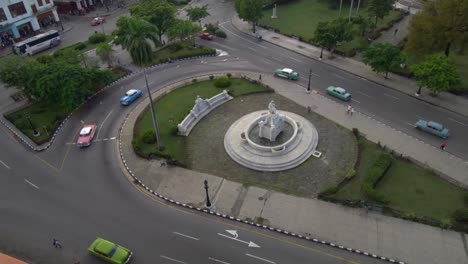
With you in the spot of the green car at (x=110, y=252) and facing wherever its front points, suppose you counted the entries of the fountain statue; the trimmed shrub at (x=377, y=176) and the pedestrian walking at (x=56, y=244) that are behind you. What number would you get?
1

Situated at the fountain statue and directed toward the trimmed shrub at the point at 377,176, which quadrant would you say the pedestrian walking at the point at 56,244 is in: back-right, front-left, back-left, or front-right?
back-right

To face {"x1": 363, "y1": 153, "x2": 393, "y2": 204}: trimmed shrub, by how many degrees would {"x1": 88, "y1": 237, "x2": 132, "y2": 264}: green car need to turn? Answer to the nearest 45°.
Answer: approximately 45° to its left

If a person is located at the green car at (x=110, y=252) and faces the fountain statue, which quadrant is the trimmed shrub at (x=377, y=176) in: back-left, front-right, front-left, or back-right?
front-right

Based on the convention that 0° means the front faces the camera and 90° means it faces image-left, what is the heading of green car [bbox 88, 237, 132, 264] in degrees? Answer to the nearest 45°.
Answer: approximately 315°

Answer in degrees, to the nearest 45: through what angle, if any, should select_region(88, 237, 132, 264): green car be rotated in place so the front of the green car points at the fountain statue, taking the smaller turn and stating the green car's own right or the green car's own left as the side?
approximately 45° to the green car's own left

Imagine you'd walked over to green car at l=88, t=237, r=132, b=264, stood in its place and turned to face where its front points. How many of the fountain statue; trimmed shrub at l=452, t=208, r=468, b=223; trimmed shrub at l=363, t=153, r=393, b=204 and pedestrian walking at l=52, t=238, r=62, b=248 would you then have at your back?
1

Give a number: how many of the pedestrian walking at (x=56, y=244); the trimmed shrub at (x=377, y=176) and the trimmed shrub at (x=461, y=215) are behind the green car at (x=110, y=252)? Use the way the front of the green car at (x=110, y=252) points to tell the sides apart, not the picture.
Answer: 1

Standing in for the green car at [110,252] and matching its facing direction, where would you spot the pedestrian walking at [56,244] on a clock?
The pedestrian walking is roughly at 6 o'clock from the green car.

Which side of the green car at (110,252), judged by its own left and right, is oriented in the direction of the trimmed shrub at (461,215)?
front

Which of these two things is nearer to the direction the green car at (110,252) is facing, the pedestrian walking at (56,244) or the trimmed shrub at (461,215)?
the trimmed shrub

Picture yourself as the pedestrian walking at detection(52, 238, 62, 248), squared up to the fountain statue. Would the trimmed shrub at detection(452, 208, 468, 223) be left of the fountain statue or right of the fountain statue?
right

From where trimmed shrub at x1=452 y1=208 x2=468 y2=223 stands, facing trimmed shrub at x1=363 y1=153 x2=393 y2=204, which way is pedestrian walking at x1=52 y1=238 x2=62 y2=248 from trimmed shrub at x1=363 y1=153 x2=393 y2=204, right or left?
left

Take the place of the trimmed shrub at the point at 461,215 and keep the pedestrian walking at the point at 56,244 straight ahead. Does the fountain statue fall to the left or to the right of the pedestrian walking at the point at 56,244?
right

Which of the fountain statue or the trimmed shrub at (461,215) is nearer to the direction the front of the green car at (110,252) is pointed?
the trimmed shrub

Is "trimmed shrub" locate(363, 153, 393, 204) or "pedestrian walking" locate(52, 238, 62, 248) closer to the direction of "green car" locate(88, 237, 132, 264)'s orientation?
the trimmed shrub
